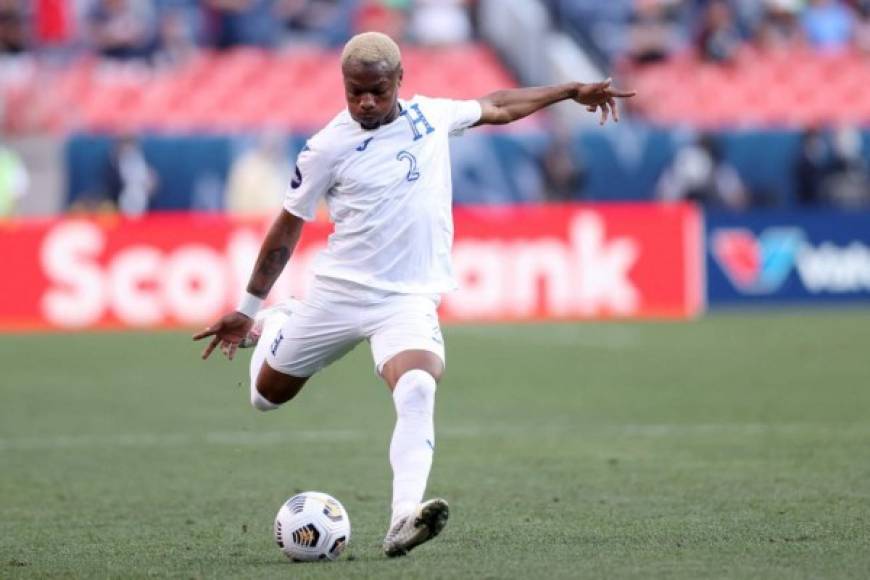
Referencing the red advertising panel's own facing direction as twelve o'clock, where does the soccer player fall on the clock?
The soccer player is roughly at 12 o'clock from the red advertising panel.

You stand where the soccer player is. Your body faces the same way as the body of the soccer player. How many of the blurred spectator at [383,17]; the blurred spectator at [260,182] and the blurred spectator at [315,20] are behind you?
3

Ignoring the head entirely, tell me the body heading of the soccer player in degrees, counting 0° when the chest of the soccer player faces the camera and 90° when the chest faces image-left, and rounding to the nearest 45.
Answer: approximately 0°

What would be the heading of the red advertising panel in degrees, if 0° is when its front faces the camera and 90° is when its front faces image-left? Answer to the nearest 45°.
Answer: approximately 0°

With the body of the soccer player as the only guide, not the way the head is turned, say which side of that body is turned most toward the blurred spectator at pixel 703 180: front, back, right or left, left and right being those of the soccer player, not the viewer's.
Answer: back

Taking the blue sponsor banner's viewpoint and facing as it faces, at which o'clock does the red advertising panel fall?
The red advertising panel is roughly at 2 o'clock from the blue sponsor banner.

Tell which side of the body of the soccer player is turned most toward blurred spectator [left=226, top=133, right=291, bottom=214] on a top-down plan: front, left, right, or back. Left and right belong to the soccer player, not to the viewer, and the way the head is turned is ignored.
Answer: back

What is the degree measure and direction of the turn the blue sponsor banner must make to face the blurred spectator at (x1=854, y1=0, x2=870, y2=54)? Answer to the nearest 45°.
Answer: approximately 180°

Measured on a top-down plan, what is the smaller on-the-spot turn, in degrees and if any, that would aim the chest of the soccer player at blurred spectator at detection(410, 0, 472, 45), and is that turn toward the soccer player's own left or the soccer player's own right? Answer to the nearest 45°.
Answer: approximately 180°
